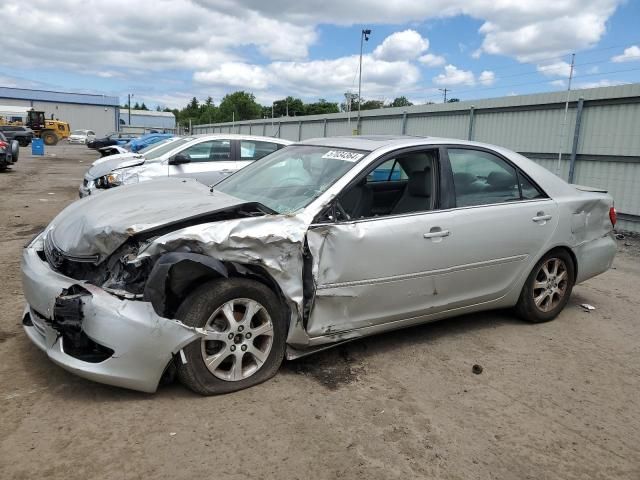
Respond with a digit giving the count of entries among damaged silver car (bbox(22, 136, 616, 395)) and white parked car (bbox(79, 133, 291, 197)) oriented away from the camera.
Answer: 0

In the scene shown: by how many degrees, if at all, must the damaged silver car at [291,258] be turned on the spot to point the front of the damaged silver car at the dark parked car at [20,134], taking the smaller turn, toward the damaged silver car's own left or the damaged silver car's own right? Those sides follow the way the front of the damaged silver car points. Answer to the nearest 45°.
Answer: approximately 90° to the damaged silver car's own right

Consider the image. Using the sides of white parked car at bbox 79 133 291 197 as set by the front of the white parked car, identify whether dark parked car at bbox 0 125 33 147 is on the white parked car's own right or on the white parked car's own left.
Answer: on the white parked car's own right

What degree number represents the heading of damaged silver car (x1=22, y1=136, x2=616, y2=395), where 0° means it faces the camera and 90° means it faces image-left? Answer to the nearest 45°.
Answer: approximately 45°

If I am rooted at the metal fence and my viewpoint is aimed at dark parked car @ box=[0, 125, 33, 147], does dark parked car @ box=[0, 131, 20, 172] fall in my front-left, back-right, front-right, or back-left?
front-left

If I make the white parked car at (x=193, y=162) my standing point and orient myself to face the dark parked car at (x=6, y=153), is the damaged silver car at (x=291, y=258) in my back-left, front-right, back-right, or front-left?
back-left

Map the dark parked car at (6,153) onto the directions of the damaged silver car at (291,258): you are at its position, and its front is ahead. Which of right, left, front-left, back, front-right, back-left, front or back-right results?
right

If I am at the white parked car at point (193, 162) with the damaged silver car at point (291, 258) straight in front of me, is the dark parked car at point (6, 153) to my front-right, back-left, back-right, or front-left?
back-right

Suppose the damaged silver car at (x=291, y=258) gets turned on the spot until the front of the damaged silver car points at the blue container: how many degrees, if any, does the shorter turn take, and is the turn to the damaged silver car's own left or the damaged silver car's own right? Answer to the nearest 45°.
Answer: approximately 90° to the damaged silver car's own right
